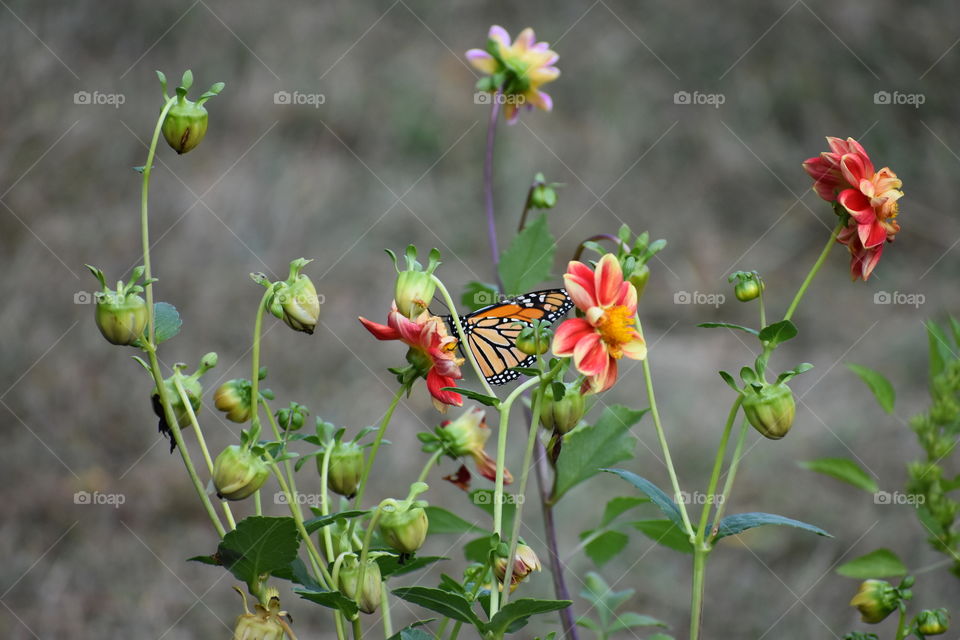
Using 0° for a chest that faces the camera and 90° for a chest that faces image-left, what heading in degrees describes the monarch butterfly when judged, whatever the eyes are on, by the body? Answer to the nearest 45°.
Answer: approximately 90°
